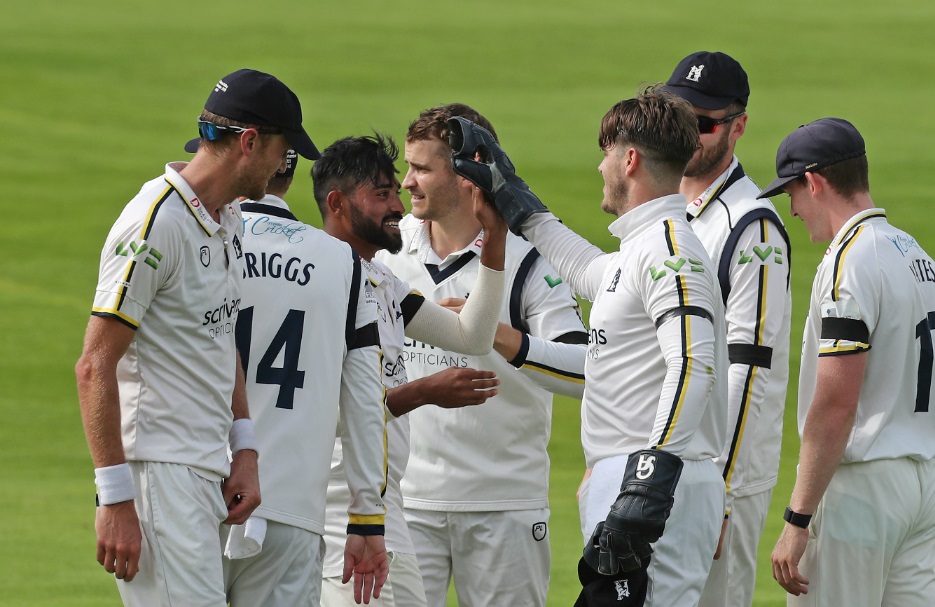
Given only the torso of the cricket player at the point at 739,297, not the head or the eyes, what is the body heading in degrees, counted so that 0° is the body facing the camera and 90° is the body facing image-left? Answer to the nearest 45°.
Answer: approximately 45°

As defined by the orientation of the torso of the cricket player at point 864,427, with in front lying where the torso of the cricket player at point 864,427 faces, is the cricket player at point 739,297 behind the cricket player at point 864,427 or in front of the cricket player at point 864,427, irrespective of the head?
in front

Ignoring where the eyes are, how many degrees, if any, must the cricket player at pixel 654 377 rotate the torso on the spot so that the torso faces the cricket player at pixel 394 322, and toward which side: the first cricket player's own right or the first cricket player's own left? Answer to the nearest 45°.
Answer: approximately 45° to the first cricket player's own right

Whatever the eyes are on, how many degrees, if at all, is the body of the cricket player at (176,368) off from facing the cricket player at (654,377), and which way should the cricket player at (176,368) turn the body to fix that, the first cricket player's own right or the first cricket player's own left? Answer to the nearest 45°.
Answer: approximately 45° to the first cricket player's own left

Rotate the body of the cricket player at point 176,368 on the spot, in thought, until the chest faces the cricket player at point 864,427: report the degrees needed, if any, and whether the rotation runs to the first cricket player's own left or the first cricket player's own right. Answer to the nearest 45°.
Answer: approximately 45° to the first cricket player's own left

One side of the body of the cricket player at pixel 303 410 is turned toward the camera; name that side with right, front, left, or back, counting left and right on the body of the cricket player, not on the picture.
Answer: back

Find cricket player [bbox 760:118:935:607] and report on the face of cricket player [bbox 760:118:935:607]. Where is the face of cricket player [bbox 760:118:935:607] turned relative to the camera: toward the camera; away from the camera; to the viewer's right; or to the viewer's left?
to the viewer's left

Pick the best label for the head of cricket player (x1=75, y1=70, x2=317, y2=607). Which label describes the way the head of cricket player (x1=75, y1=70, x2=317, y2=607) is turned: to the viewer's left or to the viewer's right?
to the viewer's right

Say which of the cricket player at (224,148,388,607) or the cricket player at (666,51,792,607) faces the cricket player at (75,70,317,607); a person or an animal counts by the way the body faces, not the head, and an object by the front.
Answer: the cricket player at (666,51,792,607)

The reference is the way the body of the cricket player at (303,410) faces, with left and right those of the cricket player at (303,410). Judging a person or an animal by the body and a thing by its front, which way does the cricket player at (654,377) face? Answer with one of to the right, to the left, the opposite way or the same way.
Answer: to the left

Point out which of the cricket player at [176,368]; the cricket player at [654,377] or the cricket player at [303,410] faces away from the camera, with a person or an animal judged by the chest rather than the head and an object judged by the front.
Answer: the cricket player at [303,410]

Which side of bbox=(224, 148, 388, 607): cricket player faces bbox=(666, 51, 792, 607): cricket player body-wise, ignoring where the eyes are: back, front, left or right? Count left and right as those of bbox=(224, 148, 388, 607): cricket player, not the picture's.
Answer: right

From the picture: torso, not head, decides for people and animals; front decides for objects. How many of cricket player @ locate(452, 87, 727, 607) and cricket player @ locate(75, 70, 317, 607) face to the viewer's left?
1

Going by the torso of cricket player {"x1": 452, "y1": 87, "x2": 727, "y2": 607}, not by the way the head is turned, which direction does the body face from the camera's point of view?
to the viewer's left

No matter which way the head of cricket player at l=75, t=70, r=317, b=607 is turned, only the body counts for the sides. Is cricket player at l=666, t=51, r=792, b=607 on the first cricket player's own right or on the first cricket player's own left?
on the first cricket player's own left
